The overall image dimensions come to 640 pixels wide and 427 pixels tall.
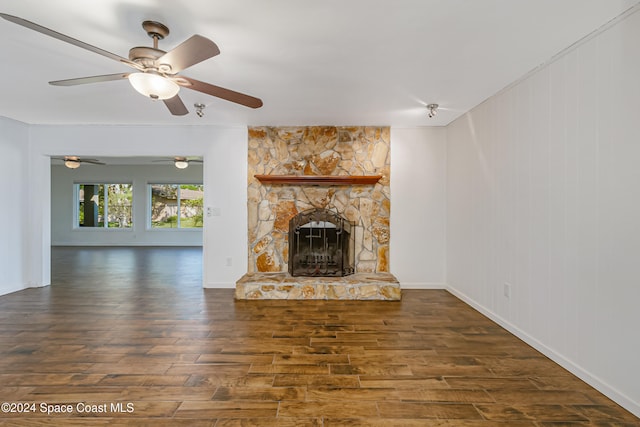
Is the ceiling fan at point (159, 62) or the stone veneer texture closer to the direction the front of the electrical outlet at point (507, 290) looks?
the ceiling fan

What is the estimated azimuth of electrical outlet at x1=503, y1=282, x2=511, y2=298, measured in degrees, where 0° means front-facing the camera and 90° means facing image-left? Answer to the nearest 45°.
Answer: approximately 90°

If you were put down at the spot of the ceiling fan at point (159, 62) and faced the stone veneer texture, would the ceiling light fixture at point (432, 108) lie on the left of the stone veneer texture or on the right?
right

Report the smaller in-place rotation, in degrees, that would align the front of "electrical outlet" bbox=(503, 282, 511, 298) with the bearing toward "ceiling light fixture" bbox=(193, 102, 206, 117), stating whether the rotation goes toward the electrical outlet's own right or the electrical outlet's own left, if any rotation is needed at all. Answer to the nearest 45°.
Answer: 0° — it already faces it
